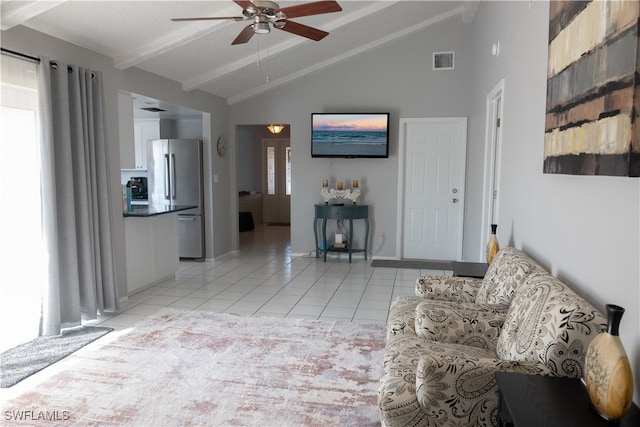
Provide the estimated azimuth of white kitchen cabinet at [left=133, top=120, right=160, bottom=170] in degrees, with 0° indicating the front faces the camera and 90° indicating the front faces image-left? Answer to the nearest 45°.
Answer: approximately 0°

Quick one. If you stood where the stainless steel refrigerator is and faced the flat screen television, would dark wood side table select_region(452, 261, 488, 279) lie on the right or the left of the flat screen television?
right

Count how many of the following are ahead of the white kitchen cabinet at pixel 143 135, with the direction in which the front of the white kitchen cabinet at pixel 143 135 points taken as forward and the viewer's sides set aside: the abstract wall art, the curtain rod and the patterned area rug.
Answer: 3

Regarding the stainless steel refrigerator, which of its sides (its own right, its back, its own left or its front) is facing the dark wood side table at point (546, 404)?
front

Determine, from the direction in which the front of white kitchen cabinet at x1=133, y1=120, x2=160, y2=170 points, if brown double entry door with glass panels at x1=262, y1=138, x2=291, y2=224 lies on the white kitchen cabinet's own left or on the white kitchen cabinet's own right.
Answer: on the white kitchen cabinet's own left

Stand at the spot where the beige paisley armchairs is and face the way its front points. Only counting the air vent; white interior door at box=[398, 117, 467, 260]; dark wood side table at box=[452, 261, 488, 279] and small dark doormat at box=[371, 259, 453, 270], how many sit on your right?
4

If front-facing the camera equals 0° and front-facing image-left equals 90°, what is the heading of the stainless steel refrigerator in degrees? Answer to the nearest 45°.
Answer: approximately 0°

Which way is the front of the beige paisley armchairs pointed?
to the viewer's left

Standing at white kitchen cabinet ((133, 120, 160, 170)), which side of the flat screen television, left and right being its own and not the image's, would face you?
right

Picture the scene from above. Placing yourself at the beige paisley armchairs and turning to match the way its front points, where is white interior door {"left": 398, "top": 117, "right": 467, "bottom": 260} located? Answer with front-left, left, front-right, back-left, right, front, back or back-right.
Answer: right

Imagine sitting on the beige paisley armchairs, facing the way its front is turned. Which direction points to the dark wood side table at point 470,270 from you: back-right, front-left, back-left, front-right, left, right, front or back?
right

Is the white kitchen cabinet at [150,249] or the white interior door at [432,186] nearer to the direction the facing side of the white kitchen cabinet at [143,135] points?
the white kitchen cabinet

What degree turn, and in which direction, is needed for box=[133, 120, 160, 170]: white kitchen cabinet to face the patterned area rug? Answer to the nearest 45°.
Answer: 0° — it already faces it

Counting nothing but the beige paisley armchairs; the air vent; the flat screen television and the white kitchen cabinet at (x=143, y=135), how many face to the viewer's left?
1

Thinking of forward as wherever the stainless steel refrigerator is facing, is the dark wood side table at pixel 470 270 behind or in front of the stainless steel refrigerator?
in front
